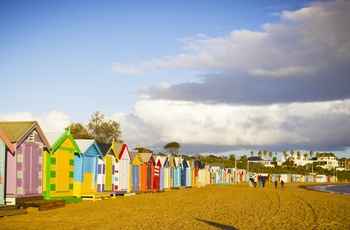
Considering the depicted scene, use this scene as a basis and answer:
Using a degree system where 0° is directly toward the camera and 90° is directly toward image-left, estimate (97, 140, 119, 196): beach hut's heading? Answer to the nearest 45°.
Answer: approximately 315°

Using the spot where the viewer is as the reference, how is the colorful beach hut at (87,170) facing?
facing the viewer and to the right of the viewer

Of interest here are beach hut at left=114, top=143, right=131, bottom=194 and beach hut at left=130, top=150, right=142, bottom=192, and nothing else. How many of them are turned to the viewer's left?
0

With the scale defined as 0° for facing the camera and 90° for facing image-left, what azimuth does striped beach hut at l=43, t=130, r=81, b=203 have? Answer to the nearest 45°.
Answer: approximately 315°

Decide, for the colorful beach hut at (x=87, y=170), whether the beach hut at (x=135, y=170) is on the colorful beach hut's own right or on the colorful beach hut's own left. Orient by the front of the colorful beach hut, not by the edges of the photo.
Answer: on the colorful beach hut's own left
